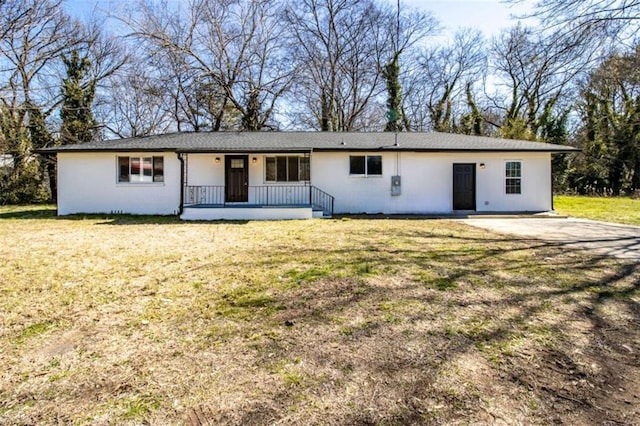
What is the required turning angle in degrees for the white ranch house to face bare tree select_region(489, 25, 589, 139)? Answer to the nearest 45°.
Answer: approximately 135° to its left

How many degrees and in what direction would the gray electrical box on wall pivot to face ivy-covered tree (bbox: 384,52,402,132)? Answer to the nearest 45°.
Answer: approximately 180°

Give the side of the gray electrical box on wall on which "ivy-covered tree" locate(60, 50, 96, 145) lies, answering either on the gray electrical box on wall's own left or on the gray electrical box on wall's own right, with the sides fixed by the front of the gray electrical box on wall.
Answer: on the gray electrical box on wall's own right

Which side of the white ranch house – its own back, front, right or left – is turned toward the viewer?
front

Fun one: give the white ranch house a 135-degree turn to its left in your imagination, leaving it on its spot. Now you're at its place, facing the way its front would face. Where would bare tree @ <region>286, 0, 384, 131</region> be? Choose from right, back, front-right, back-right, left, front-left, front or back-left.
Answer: front-left

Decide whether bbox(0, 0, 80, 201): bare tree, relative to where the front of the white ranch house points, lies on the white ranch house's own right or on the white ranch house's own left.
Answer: on the white ranch house's own right

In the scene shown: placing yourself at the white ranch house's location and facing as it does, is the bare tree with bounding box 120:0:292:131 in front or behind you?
behind

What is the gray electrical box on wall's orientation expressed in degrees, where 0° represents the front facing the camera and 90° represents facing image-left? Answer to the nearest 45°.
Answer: approximately 0°
